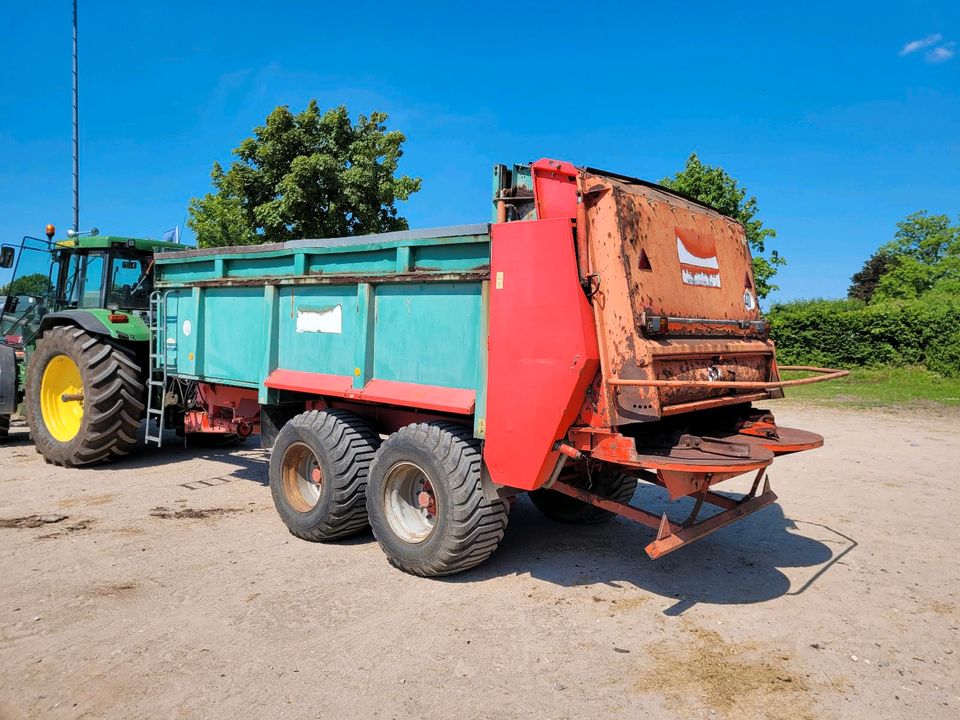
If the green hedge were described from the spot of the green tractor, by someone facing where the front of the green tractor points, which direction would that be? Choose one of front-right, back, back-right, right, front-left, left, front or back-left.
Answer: back-right

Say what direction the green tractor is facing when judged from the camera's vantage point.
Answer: facing away from the viewer and to the left of the viewer

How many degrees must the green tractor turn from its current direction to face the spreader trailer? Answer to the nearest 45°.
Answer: approximately 180°

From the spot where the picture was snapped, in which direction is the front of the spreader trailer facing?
facing away from the viewer and to the left of the viewer

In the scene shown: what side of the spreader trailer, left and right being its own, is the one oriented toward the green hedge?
right

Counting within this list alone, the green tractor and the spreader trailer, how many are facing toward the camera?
0

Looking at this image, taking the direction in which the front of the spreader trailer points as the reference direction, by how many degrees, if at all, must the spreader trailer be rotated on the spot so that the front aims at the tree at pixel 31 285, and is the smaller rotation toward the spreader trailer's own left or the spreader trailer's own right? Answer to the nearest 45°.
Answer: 0° — it already faces it

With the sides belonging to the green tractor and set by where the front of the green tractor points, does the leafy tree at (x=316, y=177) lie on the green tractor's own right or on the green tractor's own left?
on the green tractor's own right

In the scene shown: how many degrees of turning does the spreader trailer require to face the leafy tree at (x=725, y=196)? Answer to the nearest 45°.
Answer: approximately 45° to its right

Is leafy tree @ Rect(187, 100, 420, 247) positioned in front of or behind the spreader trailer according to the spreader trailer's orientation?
in front

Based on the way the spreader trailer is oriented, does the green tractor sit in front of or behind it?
in front
